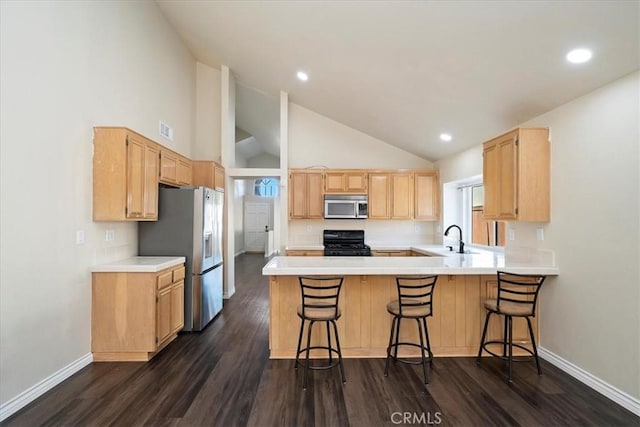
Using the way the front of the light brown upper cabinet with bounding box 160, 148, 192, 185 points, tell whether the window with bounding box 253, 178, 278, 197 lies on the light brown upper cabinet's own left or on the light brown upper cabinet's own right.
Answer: on the light brown upper cabinet's own left

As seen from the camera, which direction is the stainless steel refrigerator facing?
to the viewer's right

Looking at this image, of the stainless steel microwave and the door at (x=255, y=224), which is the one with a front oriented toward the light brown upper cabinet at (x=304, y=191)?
the door

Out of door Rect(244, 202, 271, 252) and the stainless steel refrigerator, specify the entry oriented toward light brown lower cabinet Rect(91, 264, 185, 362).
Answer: the door

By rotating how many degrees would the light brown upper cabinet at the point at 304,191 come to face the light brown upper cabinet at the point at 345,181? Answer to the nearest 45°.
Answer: approximately 90° to its left

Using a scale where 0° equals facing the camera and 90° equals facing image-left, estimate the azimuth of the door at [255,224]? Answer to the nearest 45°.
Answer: approximately 0°

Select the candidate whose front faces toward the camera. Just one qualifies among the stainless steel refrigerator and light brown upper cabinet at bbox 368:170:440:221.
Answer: the light brown upper cabinet

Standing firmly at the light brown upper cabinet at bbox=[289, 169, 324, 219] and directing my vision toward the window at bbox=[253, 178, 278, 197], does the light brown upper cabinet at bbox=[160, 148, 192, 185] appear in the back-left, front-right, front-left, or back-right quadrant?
back-left

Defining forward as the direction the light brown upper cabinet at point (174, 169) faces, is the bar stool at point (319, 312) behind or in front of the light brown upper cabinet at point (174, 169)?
in front

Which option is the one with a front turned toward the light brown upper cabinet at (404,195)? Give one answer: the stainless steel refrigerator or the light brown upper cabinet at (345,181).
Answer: the stainless steel refrigerator

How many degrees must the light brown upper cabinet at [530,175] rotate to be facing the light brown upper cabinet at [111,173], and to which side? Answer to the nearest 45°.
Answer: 0° — it already faces it

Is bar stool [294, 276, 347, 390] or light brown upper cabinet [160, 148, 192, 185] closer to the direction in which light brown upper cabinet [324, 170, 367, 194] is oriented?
the bar stool

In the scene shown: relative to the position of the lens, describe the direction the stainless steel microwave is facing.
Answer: facing the viewer

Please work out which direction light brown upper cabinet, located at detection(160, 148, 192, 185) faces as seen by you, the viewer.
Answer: facing the viewer and to the right of the viewer

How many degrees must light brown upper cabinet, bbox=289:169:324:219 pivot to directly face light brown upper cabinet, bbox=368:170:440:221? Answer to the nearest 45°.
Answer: approximately 90° to its left

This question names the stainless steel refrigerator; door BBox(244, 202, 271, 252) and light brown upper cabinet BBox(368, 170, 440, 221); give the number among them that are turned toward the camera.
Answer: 2

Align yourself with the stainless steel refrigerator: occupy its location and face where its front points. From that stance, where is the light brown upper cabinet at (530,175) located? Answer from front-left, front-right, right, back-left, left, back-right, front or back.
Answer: front-right

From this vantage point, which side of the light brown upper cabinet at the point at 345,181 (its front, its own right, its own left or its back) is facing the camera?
front

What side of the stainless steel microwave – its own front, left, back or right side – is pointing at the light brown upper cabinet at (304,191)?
right

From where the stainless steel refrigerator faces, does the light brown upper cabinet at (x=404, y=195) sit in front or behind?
in front

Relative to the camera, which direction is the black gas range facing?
toward the camera
